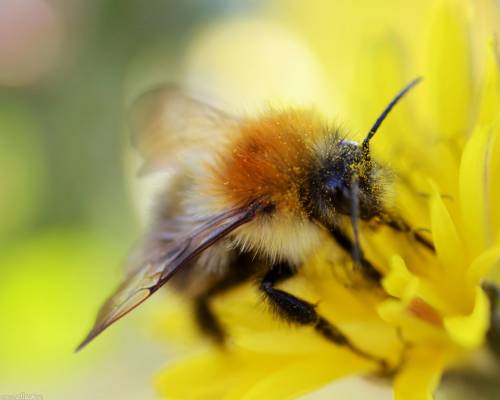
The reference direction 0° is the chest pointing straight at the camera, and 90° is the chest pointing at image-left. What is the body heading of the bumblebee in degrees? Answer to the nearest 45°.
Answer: approximately 315°
